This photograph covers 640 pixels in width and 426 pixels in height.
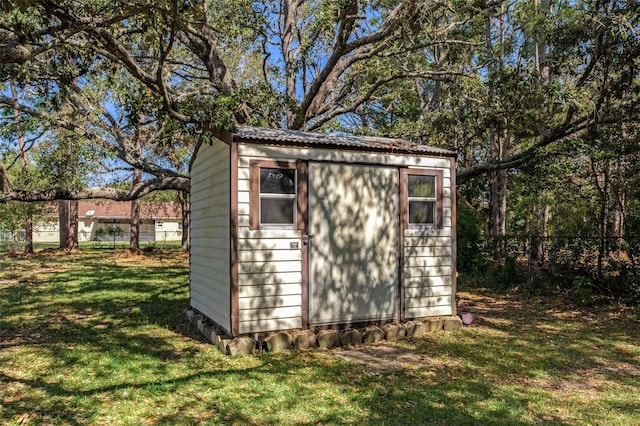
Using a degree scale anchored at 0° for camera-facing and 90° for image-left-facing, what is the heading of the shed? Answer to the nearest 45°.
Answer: approximately 315°

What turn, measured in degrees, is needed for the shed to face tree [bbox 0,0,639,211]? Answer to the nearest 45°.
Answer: approximately 135° to its left

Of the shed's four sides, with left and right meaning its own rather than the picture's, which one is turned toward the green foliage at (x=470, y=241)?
left
